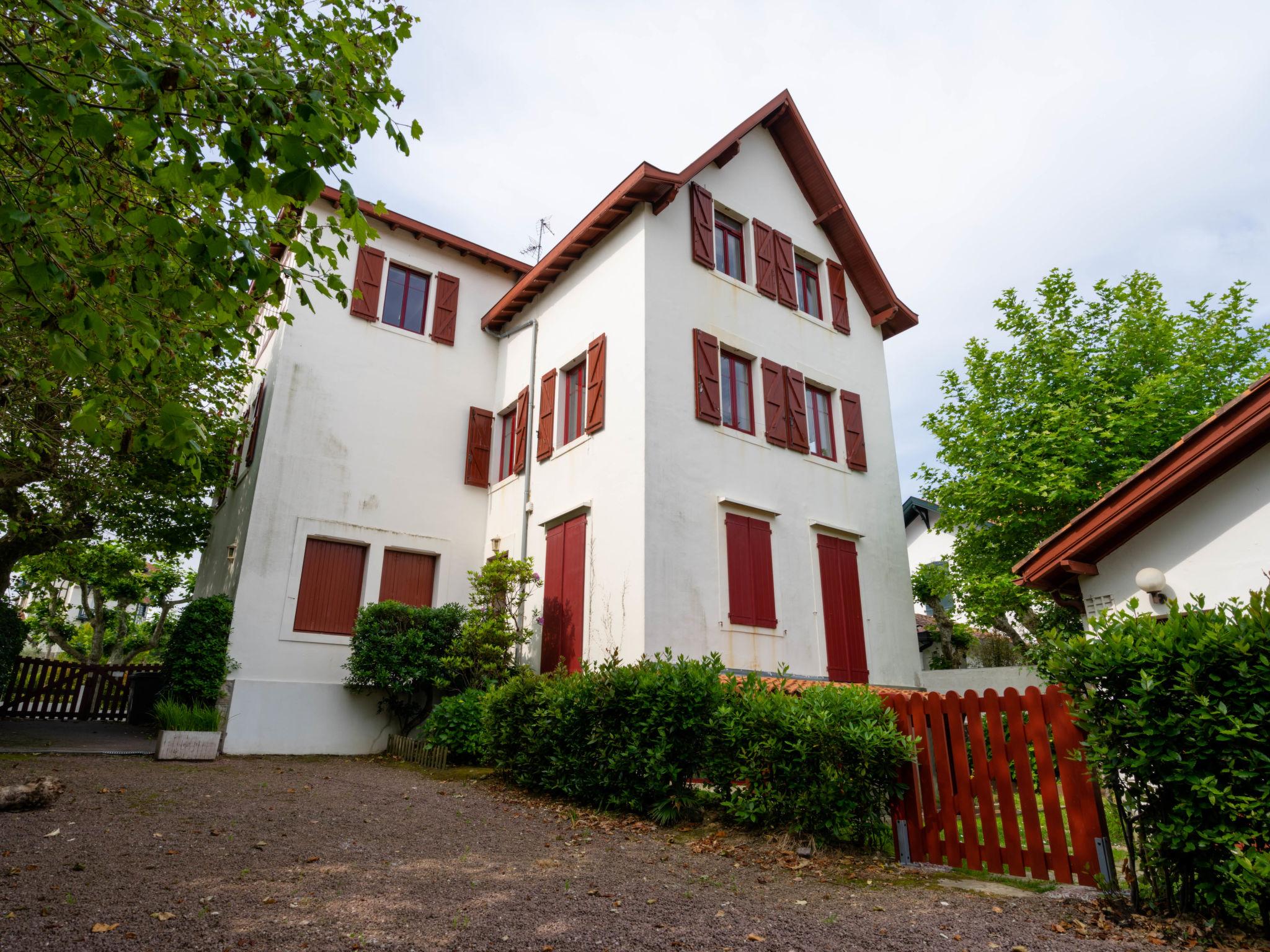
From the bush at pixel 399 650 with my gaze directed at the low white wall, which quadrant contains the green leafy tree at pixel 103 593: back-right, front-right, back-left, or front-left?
back-left
